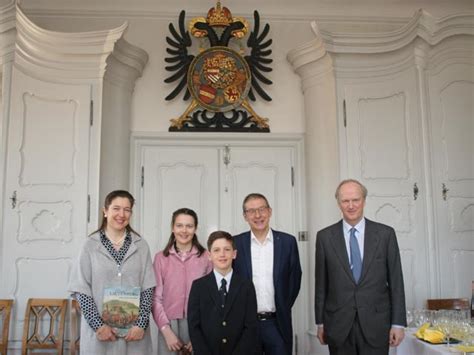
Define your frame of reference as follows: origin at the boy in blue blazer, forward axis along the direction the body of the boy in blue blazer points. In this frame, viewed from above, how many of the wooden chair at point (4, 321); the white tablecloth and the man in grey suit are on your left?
2

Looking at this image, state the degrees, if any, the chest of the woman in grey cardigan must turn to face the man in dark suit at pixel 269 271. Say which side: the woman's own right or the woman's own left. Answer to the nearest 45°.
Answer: approximately 90° to the woman's own left

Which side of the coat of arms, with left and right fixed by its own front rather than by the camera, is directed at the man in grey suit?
front

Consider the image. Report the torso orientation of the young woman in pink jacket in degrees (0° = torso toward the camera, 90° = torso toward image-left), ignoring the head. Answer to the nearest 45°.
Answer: approximately 0°

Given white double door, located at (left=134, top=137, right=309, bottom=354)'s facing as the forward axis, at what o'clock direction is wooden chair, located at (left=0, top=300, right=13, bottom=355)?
The wooden chair is roughly at 2 o'clock from the white double door.

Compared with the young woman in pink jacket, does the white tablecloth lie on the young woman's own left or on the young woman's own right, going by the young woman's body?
on the young woman's own left

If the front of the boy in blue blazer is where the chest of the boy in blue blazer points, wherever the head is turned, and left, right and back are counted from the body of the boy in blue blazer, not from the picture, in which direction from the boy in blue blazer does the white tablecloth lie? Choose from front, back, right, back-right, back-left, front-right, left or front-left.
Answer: left

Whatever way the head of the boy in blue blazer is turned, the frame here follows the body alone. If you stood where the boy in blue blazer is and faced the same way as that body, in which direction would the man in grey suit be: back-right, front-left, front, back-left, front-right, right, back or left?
left

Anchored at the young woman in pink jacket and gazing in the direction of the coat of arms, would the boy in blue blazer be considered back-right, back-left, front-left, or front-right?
back-right
